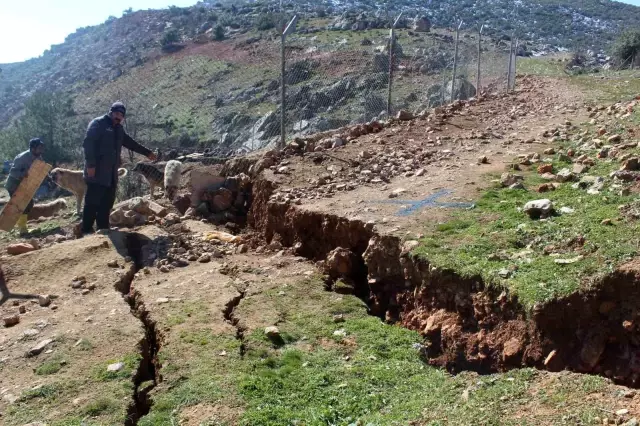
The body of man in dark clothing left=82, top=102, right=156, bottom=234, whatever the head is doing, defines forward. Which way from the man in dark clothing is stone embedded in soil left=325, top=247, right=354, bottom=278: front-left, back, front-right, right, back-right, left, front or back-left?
front

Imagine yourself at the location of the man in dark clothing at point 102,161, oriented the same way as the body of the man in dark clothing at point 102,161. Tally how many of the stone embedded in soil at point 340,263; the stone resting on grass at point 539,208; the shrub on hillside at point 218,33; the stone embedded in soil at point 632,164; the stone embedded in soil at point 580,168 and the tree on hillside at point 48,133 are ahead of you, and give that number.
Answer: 4

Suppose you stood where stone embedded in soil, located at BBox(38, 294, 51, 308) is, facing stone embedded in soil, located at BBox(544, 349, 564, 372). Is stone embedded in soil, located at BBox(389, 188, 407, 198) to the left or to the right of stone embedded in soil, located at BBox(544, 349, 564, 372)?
left

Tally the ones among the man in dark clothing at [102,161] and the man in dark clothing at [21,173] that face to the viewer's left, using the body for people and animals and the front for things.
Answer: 0

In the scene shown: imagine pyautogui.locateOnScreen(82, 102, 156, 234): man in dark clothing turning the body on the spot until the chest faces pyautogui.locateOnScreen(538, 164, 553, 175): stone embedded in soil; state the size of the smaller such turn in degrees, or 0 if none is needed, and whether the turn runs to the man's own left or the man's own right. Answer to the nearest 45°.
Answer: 0° — they already face it

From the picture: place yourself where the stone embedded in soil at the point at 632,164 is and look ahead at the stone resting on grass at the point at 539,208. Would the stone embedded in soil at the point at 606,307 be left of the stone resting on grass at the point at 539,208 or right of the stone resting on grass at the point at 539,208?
left

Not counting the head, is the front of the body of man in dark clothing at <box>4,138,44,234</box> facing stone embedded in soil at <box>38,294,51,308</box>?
no

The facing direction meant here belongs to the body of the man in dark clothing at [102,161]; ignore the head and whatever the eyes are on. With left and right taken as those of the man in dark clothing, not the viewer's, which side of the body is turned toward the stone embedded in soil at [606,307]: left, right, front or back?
front

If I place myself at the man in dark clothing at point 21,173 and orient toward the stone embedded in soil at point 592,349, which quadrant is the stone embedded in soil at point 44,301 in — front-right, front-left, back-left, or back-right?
front-right

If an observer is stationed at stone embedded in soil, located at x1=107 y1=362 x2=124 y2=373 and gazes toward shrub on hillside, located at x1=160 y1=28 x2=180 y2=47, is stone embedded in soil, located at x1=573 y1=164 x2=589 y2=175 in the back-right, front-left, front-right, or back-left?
front-right

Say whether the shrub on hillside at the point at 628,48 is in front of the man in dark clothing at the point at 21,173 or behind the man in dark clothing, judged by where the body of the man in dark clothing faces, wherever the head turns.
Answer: in front

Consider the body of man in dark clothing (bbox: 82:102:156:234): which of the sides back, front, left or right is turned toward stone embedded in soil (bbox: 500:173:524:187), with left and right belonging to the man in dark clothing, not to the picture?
front

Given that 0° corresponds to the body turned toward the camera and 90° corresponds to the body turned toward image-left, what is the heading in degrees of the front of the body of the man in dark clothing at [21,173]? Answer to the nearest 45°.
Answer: approximately 270°

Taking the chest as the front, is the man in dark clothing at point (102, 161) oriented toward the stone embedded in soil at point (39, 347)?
no

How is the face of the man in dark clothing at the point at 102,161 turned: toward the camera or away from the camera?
toward the camera

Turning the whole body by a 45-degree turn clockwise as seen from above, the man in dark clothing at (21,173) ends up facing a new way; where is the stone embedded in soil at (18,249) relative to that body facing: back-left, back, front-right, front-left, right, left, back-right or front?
front-right

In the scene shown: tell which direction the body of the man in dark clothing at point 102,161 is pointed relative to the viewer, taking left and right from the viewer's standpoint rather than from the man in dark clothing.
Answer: facing the viewer and to the right of the viewer

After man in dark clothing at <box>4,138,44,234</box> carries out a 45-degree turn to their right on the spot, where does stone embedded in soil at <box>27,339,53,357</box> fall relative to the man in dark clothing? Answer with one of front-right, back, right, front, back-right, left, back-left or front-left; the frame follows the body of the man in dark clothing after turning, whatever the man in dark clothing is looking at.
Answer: front-right
